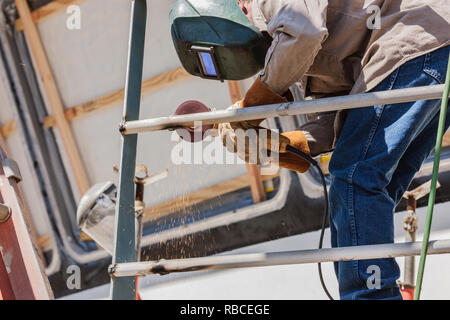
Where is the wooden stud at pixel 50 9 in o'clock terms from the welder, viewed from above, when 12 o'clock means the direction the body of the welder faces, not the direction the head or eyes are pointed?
The wooden stud is roughly at 2 o'clock from the welder.

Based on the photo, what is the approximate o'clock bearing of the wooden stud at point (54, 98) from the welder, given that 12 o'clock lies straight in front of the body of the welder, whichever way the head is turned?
The wooden stud is roughly at 2 o'clock from the welder.

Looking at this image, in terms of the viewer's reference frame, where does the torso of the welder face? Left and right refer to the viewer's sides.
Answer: facing to the left of the viewer

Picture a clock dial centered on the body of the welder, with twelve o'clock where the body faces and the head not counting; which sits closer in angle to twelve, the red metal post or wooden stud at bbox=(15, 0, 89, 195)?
the red metal post

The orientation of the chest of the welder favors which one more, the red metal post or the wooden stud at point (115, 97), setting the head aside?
the red metal post

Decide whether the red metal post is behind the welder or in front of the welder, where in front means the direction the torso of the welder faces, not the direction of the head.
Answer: in front

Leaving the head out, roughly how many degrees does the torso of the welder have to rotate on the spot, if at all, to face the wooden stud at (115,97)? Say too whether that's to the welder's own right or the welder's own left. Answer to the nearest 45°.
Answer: approximately 45° to the welder's own right
